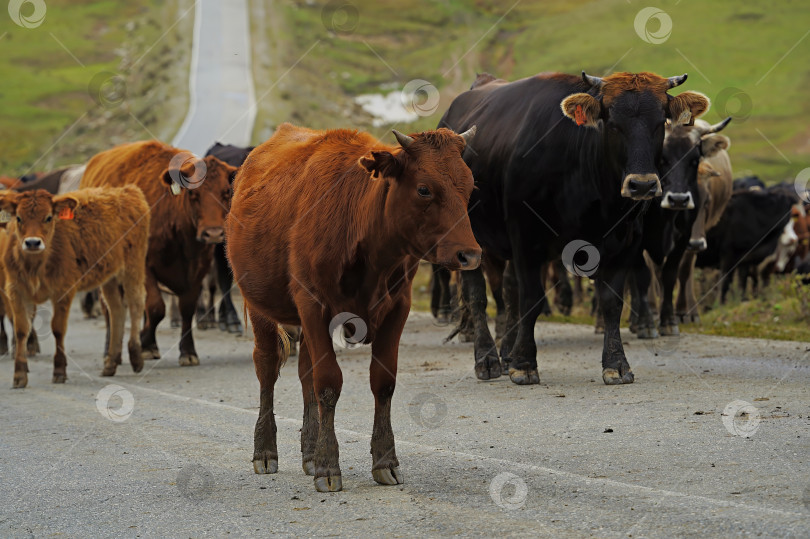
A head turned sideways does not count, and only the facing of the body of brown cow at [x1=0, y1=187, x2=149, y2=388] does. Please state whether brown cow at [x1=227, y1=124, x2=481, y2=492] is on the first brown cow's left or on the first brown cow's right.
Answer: on the first brown cow's left

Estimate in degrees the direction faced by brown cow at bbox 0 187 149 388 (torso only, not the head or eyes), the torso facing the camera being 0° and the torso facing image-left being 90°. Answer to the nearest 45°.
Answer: approximately 45°

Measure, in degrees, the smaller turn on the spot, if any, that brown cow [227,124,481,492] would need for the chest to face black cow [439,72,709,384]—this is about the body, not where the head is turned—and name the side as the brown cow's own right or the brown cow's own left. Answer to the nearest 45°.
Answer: approximately 90° to the brown cow's own left

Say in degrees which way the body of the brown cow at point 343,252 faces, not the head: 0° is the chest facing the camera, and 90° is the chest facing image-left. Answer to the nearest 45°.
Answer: approximately 315°

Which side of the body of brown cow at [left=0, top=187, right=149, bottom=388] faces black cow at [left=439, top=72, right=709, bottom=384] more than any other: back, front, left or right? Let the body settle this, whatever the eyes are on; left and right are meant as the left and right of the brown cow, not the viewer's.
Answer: left

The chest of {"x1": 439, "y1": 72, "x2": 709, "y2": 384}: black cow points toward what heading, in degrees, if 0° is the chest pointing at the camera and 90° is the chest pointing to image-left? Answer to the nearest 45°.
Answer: approximately 315°

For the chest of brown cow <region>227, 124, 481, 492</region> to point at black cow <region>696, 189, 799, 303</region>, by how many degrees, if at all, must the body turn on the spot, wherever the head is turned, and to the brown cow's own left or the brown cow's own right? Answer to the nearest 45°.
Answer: approximately 90° to the brown cow's own left
